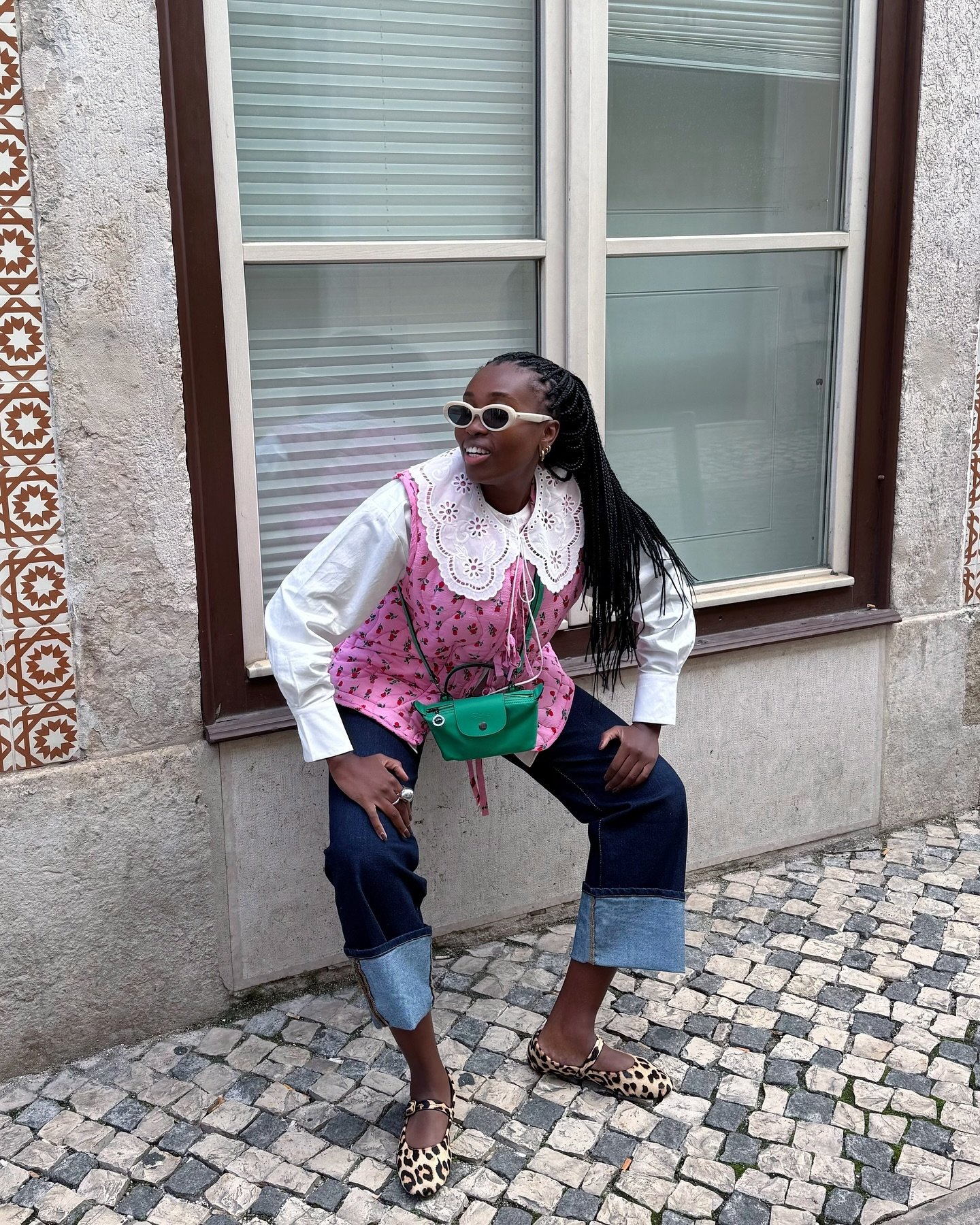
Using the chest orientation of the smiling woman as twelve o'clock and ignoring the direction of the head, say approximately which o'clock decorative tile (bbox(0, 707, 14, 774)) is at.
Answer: The decorative tile is roughly at 3 o'clock from the smiling woman.

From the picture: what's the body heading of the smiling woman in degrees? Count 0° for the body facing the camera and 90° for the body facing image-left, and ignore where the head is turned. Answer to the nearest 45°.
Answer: approximately 0°

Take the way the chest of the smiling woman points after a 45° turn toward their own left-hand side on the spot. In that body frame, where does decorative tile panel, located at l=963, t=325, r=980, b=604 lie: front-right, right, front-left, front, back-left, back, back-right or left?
left
